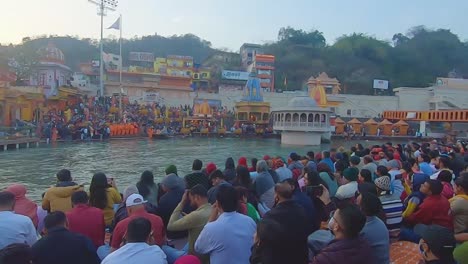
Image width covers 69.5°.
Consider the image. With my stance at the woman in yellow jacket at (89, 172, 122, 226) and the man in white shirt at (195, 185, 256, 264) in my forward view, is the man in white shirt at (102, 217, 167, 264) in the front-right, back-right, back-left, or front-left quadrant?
front-right

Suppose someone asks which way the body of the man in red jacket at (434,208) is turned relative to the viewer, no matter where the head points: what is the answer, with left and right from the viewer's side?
facing away from the viewer and to the left of the viewer

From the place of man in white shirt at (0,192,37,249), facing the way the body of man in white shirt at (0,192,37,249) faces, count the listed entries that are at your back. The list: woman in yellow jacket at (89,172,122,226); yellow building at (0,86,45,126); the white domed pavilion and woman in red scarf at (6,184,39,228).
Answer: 0

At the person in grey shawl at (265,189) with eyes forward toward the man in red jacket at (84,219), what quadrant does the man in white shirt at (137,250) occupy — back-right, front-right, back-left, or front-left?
front-left

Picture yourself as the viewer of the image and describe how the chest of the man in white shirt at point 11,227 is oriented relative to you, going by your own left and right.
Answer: facing away from the viewer

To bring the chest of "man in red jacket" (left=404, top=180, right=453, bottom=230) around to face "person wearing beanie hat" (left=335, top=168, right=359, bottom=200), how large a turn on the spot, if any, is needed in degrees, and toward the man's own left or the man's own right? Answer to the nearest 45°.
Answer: approximately 45° to the man's own left

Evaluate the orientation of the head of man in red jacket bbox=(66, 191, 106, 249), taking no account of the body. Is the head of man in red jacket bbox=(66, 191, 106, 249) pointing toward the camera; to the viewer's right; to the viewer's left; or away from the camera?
away from the camera

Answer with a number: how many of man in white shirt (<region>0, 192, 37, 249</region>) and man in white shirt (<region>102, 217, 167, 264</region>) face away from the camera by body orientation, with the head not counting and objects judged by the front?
2

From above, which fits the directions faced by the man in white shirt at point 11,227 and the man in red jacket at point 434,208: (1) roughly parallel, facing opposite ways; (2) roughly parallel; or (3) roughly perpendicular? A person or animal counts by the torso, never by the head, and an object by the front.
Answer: roughly parallel

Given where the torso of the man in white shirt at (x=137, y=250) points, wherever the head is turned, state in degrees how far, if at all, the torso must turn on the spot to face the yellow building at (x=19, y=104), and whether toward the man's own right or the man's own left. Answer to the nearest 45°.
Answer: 0° — they already face it

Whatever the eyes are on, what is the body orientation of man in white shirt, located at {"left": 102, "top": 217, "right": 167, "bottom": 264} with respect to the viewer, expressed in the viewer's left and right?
facing away from the viewer

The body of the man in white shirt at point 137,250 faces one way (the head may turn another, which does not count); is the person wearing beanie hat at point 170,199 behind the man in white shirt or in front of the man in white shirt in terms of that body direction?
in front

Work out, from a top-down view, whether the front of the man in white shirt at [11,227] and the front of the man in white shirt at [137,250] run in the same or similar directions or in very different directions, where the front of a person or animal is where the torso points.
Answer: same or similar directions

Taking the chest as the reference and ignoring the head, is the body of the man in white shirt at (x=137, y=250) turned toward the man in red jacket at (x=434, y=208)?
no

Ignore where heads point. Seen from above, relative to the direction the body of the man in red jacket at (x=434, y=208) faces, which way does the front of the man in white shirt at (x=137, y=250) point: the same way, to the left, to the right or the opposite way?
the same way

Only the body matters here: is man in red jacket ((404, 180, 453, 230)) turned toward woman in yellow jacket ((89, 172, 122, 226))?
no

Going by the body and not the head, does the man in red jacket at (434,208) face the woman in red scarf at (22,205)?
no

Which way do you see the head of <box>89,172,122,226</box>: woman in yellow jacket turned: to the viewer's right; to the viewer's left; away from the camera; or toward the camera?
away from the camera

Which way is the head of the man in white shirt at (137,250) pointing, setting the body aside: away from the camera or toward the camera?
away from the camera
